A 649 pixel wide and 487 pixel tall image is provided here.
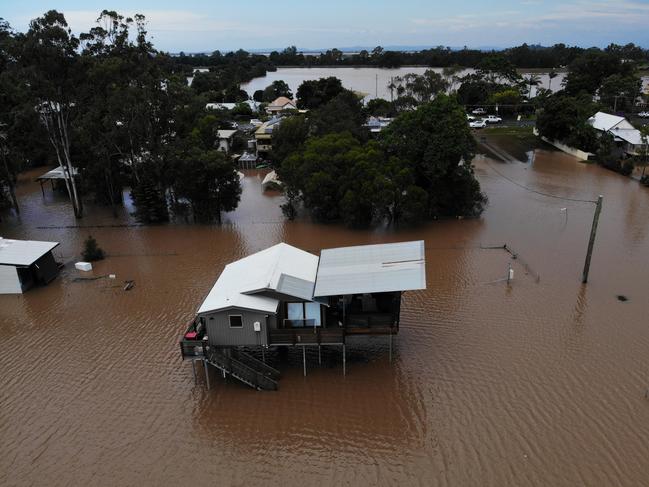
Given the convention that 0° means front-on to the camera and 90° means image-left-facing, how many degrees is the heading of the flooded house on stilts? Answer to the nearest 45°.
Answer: approximately 0°

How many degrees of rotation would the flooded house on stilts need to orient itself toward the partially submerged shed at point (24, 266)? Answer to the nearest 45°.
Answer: approximately 135° to its right

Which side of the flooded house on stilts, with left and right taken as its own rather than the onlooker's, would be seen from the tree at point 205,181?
back

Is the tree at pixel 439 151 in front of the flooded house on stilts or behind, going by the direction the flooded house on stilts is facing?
behind

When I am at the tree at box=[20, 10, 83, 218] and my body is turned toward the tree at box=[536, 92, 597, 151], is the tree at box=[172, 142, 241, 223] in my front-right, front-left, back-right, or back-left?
front-right

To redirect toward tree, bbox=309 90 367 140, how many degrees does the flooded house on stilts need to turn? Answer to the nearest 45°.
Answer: approximately 180°

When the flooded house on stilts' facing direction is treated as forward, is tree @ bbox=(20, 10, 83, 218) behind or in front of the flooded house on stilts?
behind

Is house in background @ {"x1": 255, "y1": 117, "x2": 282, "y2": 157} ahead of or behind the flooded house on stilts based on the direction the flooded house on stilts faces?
behind

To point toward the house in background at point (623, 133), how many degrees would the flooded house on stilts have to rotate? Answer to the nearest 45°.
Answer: approximately 135° to its left

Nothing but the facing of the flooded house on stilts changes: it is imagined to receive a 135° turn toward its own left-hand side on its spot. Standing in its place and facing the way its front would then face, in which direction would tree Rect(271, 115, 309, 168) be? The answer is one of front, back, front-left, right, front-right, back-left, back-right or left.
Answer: front-left

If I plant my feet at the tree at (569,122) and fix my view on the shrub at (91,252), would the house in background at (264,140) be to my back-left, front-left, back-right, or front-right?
front-right

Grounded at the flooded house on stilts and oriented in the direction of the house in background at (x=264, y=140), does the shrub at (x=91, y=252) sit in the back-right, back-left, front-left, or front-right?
front-left

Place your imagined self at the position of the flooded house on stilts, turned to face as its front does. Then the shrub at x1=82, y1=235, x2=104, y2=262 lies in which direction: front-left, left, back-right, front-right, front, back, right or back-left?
back-right

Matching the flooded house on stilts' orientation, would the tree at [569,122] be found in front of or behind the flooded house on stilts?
behind
